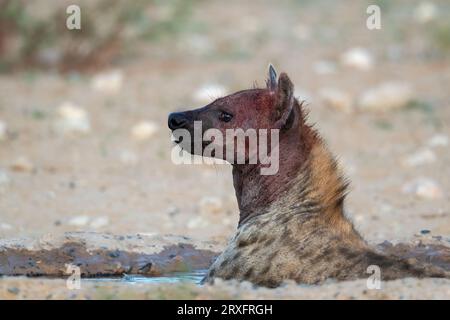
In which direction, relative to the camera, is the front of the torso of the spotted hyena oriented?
to the viewer's left

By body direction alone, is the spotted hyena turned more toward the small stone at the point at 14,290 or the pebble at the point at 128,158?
the small stone
